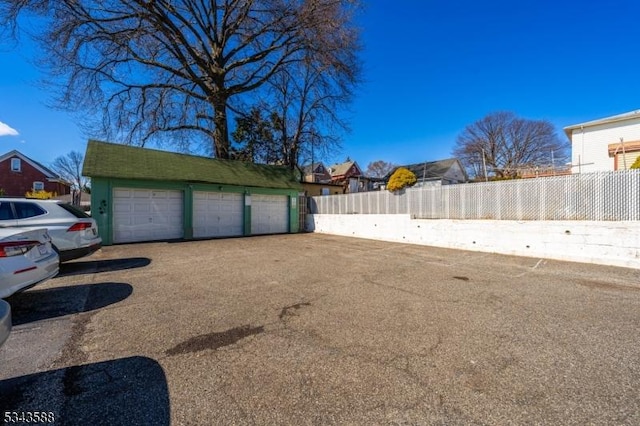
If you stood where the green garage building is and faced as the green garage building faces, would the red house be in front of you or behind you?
behind

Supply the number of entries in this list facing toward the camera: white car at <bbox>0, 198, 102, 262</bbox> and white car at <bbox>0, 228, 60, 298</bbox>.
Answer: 0

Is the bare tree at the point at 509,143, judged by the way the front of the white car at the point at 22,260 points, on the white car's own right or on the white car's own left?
on the white car's own right

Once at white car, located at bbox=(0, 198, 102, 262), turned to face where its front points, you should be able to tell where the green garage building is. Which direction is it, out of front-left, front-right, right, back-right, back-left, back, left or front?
right

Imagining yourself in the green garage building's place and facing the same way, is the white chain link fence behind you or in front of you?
in front

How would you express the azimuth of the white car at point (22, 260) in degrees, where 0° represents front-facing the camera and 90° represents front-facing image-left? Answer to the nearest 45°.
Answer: approximately 135°

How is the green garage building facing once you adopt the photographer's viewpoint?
facing the viewer and to the right of the viewer

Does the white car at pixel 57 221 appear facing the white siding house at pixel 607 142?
no

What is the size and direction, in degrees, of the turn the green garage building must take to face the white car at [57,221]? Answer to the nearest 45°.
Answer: approximately 45° to its right

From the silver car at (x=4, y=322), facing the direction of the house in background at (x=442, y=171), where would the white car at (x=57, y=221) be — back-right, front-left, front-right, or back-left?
front-left

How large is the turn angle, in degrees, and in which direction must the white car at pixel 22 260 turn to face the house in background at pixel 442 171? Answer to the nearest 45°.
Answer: approximately 135° to its right

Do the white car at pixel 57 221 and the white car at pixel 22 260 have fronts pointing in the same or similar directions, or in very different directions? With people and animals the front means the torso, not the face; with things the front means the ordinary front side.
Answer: same or similar directions

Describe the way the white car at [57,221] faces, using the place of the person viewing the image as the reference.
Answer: facing away from the viewer and to the left of the viewer
